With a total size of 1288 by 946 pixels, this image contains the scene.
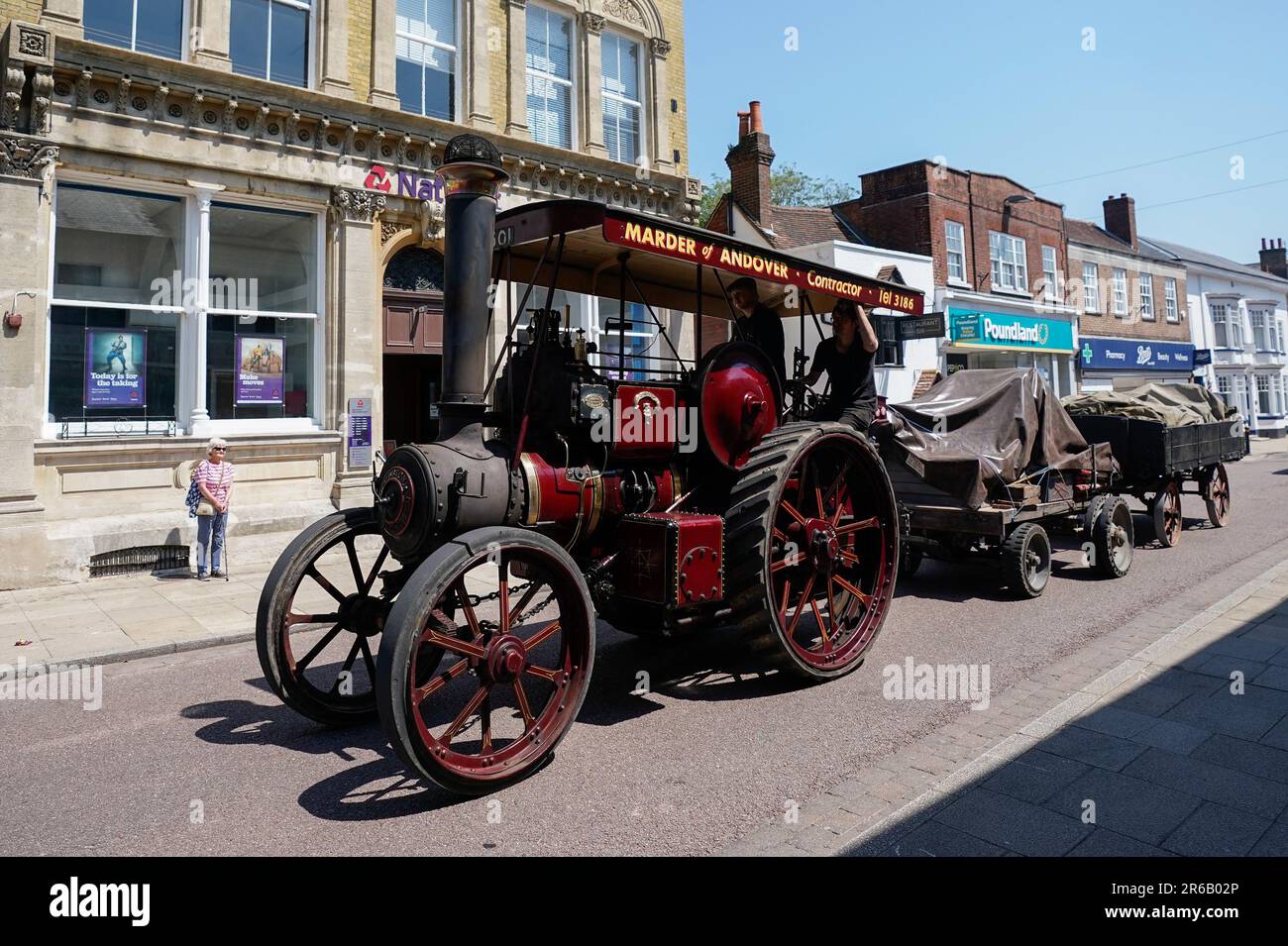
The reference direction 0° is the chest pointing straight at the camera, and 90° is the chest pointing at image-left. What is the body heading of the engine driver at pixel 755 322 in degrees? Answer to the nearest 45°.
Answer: approximately 45°

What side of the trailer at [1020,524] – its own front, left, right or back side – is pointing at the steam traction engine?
front

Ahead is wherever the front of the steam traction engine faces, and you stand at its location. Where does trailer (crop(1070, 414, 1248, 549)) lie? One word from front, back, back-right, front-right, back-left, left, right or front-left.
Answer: back

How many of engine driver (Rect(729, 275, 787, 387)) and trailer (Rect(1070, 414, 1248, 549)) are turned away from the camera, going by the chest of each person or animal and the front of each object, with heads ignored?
0

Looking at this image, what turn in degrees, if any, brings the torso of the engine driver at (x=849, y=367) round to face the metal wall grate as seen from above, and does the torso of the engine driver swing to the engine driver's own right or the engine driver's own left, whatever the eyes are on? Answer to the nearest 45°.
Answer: approximately 45° to the engine driver's own right

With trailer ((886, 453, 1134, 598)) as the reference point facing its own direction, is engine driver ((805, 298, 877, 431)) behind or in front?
in front

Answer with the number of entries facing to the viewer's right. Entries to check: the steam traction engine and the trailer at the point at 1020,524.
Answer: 0

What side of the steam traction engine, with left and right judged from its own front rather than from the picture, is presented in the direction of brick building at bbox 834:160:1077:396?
back

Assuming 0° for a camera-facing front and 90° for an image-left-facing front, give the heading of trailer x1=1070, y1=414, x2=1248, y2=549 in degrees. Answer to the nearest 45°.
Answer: approximately 45°

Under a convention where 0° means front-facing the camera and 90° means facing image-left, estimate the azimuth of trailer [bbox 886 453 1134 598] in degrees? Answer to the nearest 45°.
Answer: approximately 45°

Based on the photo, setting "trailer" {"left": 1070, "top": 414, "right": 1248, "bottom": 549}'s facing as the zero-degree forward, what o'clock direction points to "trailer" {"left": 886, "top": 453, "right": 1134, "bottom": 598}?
"trailer" {"left": 886, "top": 453, "right": 1134, "bottom": 598} is roughly at 11 o'clock from "trailer" {"left": 1070, "top": 414, "right": 1248, "bottom": 549}.
